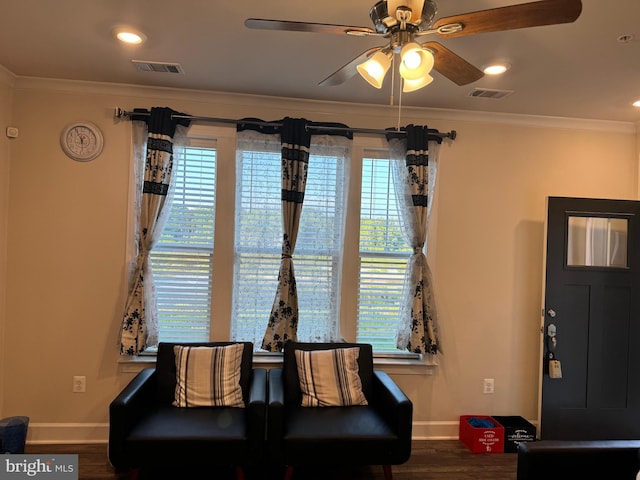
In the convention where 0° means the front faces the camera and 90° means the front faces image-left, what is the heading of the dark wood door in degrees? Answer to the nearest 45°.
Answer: approximately 0°

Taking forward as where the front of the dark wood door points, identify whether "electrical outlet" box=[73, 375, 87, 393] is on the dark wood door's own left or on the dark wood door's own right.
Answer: on the dark wood door's own right

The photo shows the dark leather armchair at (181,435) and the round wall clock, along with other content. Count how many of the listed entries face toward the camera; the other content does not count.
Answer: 2

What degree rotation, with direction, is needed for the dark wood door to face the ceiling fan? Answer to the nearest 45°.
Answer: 0° — it already faces it

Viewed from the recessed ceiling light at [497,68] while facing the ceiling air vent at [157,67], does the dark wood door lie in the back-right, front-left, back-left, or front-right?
back-right

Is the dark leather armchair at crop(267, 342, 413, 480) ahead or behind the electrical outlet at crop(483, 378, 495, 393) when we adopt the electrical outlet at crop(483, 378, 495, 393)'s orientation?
ahead
